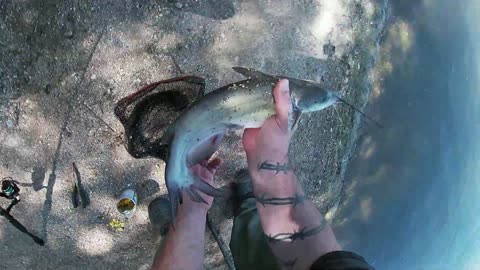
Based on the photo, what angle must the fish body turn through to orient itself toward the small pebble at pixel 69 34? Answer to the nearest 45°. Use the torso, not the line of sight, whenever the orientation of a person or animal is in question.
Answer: approximately 180°

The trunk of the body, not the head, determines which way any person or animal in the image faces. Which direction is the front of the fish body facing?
to the viewer's right
